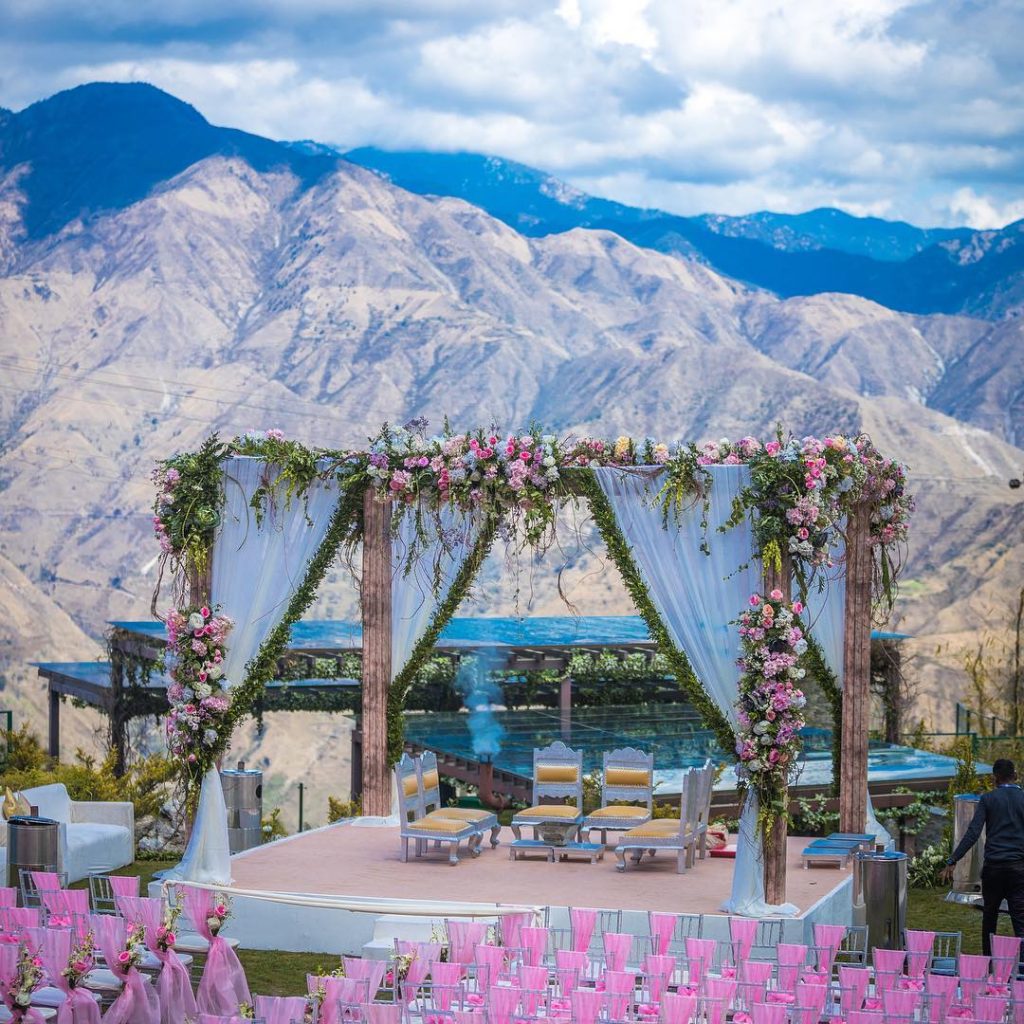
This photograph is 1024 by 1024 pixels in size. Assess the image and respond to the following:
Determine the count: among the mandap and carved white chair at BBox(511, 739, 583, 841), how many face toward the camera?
2

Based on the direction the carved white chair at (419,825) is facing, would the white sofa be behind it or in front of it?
behind

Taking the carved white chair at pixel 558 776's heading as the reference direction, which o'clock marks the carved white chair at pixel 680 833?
the carved white chair at pixel 680 833 is roughly at 11 o'clock from the carved white chair at pixel 558 776.

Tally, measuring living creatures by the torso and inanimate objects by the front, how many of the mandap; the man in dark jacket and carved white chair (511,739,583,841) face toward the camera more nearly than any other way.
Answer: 2

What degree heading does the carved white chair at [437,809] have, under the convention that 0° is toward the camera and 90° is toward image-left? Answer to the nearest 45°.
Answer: approximately 315°

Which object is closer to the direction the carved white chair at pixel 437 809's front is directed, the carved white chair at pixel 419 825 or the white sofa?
the carved white chair

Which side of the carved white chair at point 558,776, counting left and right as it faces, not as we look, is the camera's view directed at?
front

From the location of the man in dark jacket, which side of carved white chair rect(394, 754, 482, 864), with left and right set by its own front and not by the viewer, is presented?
front

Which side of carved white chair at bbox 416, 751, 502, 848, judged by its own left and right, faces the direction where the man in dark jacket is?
front

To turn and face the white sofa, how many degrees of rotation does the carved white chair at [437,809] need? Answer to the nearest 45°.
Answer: approximately 135° to its right
